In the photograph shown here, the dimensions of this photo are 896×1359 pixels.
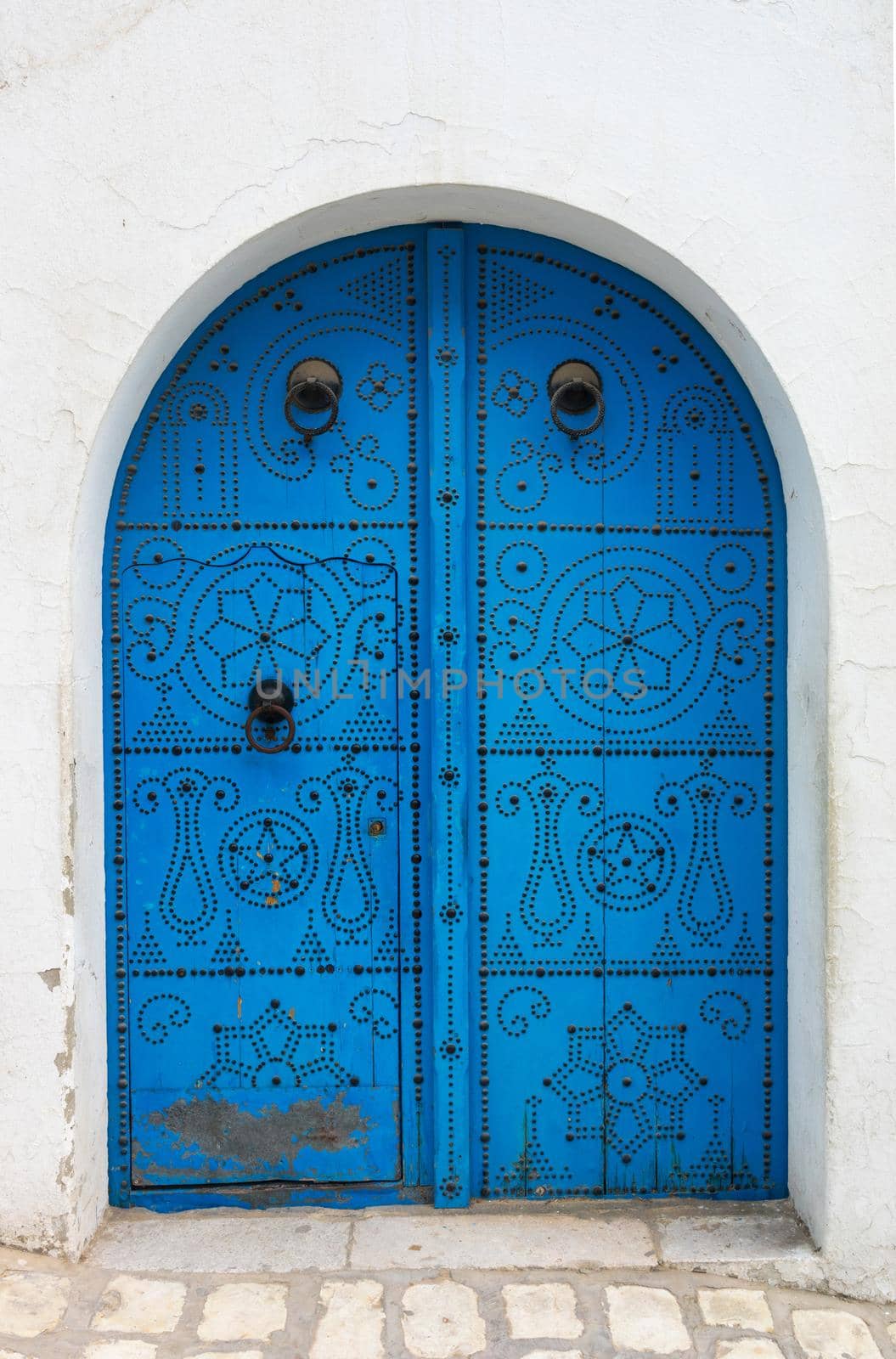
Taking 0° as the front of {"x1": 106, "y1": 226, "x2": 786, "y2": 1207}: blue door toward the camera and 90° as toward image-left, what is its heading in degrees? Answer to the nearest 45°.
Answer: approximately 0°
